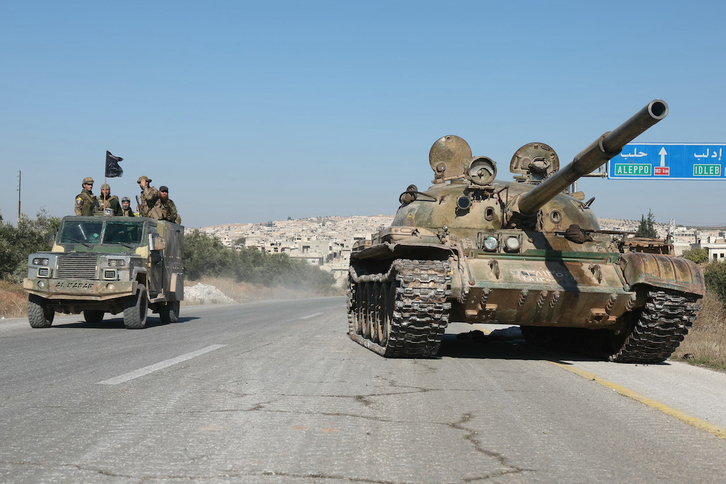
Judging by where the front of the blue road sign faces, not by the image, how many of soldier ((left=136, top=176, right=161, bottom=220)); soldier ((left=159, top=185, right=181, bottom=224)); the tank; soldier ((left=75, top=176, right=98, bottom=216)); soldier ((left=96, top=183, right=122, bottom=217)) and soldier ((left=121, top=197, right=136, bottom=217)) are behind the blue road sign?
0

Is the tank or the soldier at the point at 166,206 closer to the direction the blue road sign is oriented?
the tank

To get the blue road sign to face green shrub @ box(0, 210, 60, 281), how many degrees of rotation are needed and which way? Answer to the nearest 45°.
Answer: approximately 90° to its right

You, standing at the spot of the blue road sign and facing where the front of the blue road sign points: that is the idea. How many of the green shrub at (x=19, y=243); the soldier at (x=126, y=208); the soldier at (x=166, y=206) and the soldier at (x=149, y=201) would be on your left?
0

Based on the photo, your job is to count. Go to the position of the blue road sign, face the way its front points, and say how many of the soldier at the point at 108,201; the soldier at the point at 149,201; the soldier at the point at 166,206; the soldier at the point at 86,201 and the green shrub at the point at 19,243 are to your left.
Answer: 0

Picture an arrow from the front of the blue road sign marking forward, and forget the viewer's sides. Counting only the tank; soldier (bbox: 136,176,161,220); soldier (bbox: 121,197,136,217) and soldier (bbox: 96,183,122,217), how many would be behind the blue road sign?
0

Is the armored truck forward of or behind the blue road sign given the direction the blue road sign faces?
forward

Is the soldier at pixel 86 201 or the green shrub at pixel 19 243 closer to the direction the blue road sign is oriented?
the soldier

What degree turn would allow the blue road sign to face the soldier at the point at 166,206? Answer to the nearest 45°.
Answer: approximately 45° to its right

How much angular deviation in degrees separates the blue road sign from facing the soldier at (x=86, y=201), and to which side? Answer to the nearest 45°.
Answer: approximately 45° to its right

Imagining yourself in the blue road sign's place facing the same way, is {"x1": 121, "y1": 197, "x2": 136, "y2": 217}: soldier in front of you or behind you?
in front

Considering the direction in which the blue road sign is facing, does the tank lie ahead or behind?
ahead

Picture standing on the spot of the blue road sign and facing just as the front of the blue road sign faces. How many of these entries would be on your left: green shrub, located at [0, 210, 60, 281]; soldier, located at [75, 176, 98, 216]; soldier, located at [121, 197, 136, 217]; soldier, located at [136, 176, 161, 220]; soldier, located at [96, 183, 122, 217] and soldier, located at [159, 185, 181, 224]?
0

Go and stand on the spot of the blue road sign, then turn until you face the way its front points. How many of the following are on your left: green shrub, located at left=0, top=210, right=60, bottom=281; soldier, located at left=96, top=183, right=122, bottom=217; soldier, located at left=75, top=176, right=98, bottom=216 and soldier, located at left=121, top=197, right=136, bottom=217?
0

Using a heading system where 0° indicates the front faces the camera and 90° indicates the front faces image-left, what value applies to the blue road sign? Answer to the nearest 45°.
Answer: approximately 0°
